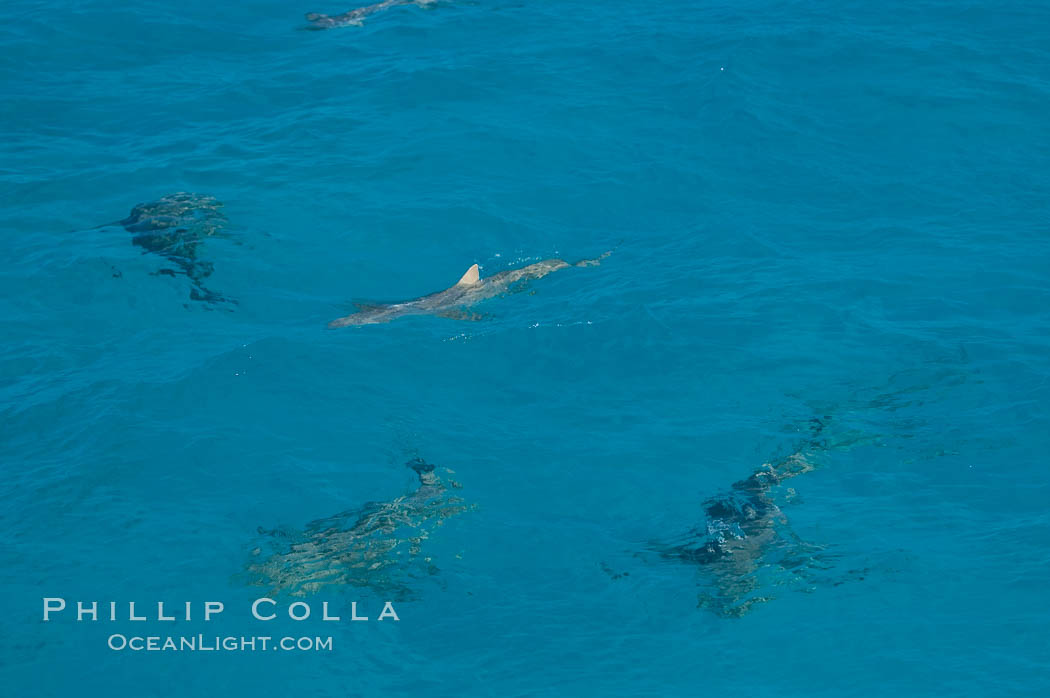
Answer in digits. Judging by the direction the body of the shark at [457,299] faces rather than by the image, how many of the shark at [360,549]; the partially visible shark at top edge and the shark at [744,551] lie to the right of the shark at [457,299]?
1

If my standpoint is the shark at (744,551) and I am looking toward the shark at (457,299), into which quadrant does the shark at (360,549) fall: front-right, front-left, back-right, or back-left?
front-left

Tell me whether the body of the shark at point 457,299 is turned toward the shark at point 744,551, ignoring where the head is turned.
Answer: no

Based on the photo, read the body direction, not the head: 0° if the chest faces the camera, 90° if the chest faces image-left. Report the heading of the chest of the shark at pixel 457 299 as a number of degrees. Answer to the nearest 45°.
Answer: approximately 90°

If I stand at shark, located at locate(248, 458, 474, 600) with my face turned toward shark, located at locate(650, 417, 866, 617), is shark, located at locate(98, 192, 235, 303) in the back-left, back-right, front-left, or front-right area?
back-left

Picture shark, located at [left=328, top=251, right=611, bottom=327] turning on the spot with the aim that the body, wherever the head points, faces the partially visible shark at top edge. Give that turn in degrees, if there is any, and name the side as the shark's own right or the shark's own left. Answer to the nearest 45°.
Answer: approximately 90° to the shark's own right
